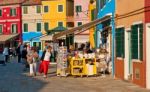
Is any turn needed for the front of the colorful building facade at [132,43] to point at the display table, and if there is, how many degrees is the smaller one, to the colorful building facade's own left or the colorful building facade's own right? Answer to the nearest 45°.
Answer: approximately 90° to the colorful building facade's own right

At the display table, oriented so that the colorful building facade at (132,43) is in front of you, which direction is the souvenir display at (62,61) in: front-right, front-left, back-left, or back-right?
back-right

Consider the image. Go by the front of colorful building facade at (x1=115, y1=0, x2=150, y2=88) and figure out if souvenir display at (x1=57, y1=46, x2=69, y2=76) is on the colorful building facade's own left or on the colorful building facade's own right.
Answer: on the colorful building facade's own right

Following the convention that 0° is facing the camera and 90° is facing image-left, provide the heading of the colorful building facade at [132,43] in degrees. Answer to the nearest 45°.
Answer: approximately 45°
